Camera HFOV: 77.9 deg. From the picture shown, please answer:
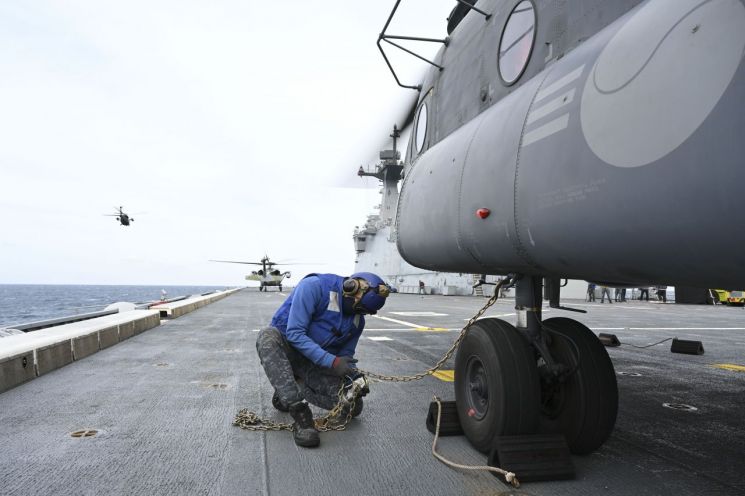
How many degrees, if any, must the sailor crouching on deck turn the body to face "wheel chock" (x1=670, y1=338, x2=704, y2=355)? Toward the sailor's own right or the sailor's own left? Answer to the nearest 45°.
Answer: approximately 90° to the sailor's own left

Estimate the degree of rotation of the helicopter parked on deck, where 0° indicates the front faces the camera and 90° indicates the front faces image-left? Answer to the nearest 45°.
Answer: approximately 135°

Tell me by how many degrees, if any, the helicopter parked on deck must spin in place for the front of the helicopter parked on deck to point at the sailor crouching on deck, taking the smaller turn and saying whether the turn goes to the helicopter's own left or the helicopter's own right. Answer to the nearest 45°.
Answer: approximately 45° to the helicopter's own left

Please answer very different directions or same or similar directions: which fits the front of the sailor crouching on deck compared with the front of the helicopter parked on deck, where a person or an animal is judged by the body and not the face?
very different directions

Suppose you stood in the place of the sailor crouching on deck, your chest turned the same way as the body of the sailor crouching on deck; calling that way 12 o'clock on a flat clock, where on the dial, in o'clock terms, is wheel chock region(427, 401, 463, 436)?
The wheel chock is roughly at 11 o'clock from the sailor crouching on deck.

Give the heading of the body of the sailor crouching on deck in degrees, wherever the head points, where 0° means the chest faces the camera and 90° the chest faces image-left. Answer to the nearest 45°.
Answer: approximately 315°

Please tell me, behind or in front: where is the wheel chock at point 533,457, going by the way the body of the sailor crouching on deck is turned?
in front
